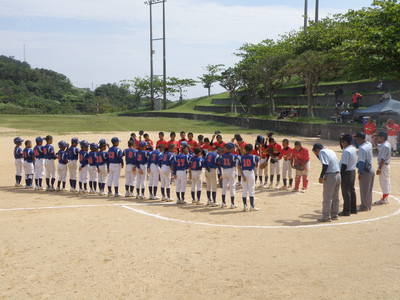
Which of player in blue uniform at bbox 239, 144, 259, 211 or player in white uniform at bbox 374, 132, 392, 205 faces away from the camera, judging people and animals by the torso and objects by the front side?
the player in blue uniform

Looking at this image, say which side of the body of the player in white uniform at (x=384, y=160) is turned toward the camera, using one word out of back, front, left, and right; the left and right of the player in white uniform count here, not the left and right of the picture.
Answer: left

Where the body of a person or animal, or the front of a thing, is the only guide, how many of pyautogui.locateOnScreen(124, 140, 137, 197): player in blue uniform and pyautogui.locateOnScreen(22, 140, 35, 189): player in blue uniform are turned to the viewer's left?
0

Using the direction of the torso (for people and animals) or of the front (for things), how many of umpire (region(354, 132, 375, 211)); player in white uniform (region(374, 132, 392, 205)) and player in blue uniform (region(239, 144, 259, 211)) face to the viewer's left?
2

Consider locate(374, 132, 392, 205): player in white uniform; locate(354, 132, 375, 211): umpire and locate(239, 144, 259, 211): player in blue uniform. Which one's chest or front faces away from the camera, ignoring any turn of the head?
the player in blue uniform

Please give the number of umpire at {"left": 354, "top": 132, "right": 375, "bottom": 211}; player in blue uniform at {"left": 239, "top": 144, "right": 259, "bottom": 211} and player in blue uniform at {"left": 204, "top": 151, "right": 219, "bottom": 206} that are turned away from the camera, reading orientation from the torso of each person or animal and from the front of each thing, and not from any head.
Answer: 2

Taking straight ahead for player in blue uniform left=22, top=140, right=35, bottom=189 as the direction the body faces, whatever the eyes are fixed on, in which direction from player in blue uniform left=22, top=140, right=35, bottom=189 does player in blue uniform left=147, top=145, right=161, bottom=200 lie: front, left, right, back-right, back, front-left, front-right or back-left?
right

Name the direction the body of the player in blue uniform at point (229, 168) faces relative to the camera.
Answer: away from the camera

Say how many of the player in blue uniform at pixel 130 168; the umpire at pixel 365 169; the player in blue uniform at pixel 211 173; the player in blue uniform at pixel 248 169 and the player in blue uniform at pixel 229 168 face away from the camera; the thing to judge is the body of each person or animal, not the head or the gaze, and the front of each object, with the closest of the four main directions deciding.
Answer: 4

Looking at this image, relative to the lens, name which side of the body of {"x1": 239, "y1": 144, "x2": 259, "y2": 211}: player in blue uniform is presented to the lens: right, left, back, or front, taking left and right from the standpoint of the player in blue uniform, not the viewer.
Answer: back

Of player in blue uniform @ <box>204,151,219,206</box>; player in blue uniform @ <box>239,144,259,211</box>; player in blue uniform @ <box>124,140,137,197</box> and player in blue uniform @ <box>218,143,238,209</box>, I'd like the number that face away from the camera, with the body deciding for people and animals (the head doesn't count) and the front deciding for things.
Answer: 4

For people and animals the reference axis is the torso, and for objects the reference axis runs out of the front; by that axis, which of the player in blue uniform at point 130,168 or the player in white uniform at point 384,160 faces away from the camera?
the player in blue uniform

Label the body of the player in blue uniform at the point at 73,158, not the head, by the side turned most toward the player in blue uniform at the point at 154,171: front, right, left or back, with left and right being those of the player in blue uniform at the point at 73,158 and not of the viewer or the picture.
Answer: right

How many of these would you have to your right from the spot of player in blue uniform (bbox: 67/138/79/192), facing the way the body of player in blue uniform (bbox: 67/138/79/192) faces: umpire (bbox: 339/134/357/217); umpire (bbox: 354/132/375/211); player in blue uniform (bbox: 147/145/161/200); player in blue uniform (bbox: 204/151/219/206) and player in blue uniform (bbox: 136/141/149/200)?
5

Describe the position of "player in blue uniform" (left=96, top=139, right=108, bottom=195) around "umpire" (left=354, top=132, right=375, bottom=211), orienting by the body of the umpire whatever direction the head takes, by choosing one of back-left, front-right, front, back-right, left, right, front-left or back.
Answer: front

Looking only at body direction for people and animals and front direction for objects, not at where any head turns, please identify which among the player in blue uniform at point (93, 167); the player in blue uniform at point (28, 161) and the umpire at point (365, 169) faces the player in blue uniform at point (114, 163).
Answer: the umpire

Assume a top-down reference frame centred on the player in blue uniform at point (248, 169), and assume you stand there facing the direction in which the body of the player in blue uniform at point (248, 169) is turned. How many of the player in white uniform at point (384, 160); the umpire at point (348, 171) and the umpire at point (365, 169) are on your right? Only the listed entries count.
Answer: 3

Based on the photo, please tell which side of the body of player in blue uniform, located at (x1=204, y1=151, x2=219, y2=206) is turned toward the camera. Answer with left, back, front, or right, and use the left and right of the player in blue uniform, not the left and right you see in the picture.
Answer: back

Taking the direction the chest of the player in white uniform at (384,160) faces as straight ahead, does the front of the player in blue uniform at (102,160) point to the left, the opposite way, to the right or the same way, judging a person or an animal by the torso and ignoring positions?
to the right

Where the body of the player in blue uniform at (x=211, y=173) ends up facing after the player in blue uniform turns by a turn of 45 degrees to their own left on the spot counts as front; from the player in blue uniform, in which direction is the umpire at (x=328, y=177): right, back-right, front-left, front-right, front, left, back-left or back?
back

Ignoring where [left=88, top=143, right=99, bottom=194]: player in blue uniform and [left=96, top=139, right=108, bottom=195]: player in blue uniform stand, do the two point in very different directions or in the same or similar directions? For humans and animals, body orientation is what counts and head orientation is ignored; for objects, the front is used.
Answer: same or similar directions
